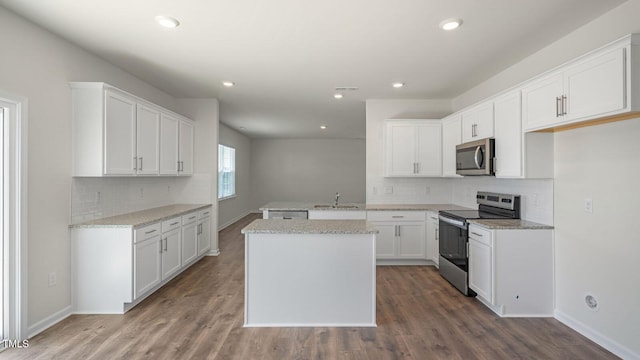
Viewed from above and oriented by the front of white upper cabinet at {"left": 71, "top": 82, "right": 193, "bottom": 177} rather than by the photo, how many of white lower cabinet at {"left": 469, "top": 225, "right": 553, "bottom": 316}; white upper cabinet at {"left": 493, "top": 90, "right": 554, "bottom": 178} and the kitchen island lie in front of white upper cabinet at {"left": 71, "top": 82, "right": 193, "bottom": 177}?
3

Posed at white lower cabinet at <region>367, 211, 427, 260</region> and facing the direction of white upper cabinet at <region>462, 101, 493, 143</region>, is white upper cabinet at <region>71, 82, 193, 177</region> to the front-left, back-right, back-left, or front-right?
back-right

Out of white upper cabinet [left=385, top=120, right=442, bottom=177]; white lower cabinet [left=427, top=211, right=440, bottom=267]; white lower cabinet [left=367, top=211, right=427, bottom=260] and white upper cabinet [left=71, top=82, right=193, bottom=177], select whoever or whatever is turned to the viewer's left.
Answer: white lower cabinet [left=427, top=211, right=440, bottom=267]

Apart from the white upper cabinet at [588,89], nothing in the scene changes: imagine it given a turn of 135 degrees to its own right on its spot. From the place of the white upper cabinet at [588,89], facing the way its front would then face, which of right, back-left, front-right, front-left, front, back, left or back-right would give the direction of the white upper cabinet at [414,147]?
front-left

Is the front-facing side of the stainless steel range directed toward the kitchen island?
yes

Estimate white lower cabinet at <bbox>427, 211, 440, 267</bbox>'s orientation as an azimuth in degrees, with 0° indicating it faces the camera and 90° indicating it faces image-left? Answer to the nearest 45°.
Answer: approximately 90°

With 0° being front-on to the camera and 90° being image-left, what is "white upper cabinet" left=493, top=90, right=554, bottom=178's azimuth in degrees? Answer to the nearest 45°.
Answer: approximately 45°

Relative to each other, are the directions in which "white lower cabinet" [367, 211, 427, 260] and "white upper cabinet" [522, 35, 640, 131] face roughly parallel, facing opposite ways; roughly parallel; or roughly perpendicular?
roughly perpendicular

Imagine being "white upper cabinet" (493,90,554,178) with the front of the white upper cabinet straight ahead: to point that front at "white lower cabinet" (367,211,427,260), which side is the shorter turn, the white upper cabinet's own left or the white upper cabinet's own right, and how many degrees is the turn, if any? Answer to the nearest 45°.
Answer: approximately 90° to the white upper cabinet's own right

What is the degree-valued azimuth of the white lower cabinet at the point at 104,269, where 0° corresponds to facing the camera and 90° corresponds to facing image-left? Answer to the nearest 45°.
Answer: approximately 315°

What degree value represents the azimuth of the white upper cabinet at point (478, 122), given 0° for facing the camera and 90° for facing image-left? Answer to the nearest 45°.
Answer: approximately 45°

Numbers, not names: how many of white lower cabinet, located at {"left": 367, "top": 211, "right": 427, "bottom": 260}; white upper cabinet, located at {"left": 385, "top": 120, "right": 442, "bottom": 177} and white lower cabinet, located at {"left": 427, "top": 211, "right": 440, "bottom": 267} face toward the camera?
2

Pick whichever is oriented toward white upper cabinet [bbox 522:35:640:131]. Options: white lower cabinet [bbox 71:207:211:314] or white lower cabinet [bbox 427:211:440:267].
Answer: white lower cabinet [bbox 71:207:211:314]
